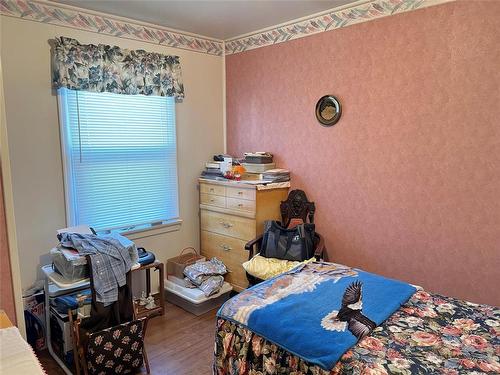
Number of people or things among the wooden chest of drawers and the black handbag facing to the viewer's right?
0

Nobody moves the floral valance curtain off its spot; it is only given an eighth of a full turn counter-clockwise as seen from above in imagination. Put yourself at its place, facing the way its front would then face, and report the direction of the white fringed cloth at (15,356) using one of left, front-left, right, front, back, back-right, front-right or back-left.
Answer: right

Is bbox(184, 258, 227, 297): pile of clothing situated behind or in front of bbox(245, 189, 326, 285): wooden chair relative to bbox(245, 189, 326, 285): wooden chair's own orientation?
in front

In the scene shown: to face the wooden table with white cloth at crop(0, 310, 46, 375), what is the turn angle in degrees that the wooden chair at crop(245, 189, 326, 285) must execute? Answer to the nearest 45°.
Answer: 0° — it already faces it

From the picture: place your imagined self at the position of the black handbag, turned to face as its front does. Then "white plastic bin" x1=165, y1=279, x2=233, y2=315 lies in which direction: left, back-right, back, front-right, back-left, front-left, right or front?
front-right

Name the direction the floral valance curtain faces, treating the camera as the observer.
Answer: facing the viewer and to the right of the viewer

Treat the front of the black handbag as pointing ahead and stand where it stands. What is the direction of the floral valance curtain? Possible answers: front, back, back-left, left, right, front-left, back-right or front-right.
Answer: front-right

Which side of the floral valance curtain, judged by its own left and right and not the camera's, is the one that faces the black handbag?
front

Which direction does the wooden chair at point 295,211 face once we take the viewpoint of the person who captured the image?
facing the viewer and to the left of the viewer

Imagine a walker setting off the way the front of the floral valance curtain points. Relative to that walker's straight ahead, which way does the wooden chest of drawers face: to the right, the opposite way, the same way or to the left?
to the right
